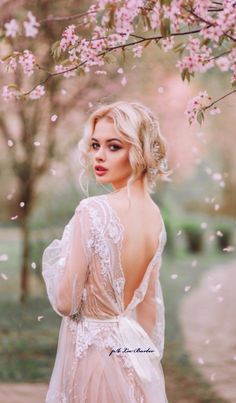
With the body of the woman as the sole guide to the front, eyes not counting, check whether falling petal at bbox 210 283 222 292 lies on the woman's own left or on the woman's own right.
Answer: on the woman's own right

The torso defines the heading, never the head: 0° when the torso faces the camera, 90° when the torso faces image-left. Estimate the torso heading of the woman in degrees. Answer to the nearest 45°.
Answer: approximately 135°

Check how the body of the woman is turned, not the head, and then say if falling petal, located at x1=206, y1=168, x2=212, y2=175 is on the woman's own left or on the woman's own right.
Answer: on the woman's own right

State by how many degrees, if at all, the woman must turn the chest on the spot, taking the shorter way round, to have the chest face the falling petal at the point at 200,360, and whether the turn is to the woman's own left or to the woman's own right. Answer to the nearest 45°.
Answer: approximately 45° to the woman's own right
